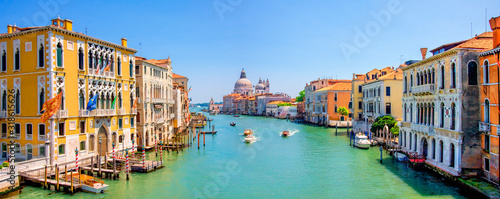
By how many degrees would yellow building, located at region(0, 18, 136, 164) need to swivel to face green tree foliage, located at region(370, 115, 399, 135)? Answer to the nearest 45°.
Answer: approximately 45° to its left

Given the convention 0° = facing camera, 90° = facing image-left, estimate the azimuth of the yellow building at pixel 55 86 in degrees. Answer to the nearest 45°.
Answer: approximately 315°

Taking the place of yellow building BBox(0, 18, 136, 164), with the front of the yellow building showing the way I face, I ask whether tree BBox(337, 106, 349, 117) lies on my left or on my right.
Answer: on my left

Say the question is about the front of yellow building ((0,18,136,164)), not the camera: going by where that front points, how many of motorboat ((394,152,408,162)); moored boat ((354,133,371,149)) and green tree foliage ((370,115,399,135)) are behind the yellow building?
0

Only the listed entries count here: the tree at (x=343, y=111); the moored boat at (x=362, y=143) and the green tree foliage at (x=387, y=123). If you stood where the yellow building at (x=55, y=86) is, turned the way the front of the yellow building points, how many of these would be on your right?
0

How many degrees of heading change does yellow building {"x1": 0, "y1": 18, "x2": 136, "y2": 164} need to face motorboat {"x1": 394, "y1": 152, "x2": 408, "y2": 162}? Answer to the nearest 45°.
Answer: approximately 45° to its left

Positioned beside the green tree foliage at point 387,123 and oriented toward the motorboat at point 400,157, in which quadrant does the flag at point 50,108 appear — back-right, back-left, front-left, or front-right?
front-right

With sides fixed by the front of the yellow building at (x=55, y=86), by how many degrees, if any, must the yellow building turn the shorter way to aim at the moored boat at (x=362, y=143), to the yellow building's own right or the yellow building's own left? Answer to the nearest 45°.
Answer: approximately 45° to the yellow building's own left
